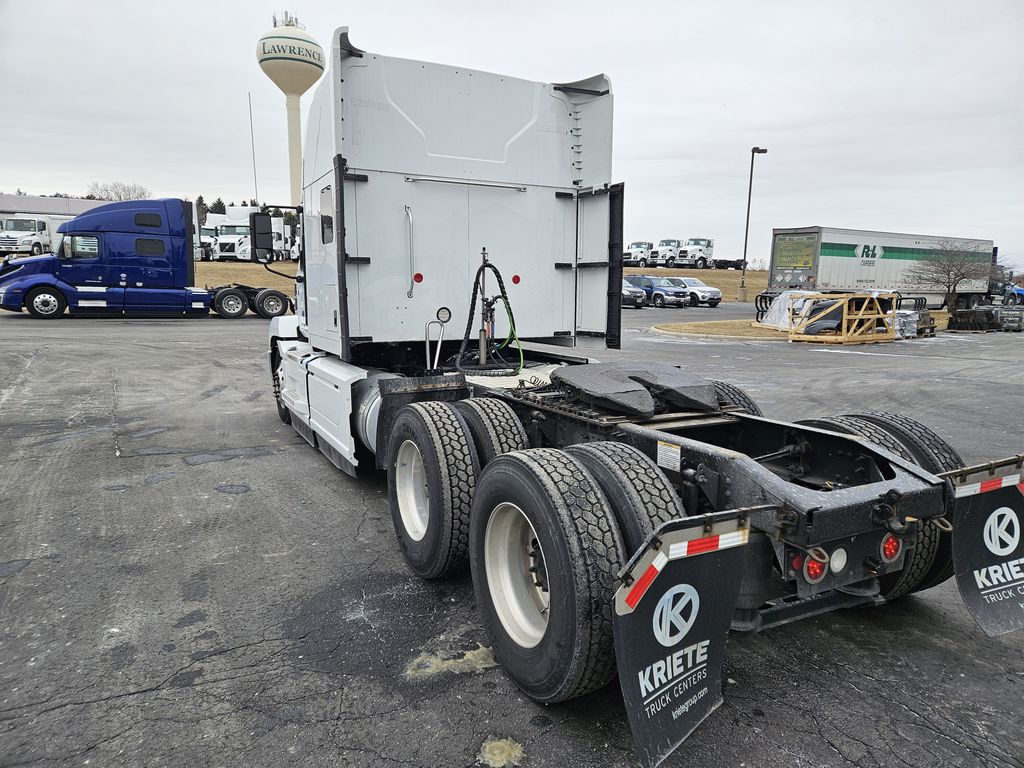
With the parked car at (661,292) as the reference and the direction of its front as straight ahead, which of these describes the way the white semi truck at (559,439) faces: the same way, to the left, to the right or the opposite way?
the opposite way

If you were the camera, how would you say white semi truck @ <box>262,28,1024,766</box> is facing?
facing away from the viewer and to the left of the viewer

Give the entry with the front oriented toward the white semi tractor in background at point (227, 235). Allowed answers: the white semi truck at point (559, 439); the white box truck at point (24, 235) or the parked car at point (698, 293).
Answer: the white semi truck at point (559, 439)

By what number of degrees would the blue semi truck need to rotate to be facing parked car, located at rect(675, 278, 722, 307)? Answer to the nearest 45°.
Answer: approximately 180°

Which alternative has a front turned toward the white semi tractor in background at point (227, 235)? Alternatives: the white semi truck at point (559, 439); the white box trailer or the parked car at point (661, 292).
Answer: the white semi truck

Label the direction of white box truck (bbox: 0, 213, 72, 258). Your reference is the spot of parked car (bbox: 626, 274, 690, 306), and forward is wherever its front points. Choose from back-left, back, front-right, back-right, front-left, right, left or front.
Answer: back-right

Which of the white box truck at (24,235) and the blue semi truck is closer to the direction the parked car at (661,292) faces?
the blue semi truck

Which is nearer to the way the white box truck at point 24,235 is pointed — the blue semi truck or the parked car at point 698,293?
the blue semi truck
